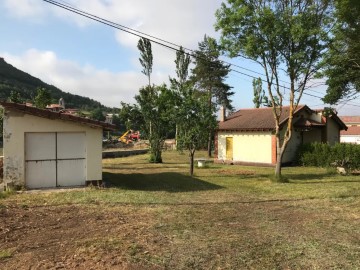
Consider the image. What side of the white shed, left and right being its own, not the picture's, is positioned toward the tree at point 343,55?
left

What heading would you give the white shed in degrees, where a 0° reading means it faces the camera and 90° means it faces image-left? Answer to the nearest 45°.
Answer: approximately 0°

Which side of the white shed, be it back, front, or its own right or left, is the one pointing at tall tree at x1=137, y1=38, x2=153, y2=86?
back

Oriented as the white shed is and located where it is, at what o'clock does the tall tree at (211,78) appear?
The tall tree is roughly at 7 o'clock from the white shed.

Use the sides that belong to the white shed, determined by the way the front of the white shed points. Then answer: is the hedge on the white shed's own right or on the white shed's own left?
on the white shed's own left

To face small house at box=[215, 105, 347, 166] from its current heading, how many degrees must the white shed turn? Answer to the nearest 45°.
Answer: approximately 135° to its left

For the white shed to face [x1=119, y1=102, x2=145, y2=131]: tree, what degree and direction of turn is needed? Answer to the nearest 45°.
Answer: approximately 180°
